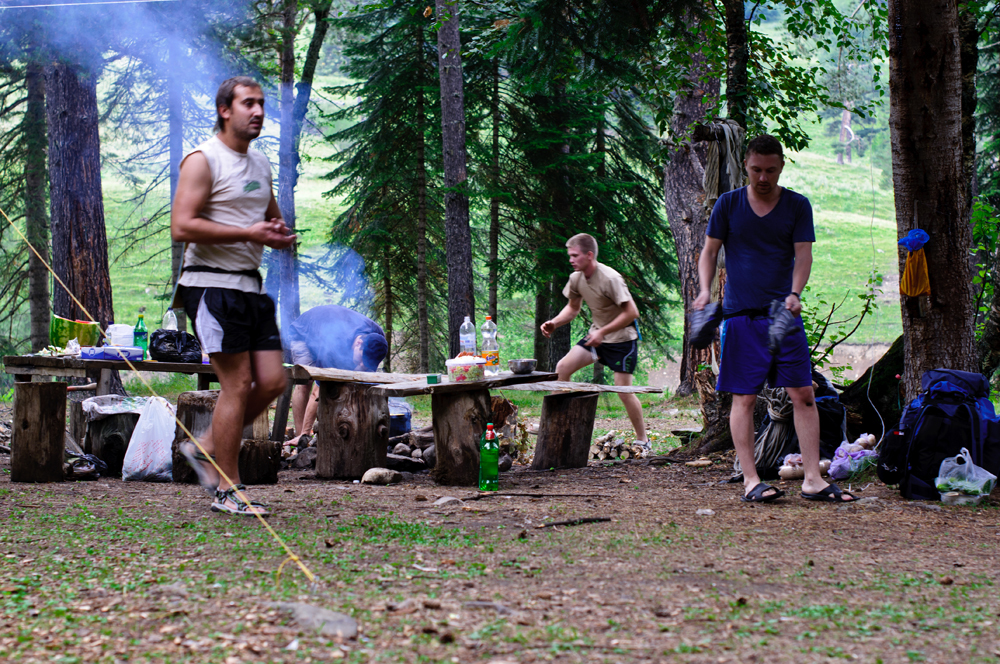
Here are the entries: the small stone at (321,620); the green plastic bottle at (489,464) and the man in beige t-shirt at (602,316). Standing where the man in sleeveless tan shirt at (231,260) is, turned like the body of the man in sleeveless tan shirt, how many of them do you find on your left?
2

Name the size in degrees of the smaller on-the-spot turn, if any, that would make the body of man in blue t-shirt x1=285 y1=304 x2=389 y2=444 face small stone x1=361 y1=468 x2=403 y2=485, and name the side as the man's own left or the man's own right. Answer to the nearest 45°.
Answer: approximately 90° to the man's own right

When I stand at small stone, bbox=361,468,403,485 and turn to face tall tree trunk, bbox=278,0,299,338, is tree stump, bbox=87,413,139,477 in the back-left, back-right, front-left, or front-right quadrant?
front-left

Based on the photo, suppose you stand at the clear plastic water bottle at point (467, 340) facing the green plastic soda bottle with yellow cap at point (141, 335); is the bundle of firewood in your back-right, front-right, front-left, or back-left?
back-right

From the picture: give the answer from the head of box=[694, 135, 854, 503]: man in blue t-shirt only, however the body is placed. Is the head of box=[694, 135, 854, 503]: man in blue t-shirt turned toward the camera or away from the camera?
toward the camera

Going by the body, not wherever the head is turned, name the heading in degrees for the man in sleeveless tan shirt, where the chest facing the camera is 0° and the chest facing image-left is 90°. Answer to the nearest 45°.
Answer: approximately 315°

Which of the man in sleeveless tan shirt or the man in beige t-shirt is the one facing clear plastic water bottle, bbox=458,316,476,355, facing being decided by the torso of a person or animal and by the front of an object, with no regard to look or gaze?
the man in beige t-shirt

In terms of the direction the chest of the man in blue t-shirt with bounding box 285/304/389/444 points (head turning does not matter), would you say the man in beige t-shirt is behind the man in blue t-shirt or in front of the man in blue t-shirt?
in front

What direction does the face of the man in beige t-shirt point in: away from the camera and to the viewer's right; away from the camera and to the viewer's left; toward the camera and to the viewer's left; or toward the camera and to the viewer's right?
toward the camera and to the viewer's left

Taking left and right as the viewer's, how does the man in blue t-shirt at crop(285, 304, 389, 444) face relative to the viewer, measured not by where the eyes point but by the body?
facing to the right of the viewer

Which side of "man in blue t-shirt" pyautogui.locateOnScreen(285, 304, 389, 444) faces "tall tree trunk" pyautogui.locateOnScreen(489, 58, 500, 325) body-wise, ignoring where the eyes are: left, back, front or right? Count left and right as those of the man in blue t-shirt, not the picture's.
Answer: left

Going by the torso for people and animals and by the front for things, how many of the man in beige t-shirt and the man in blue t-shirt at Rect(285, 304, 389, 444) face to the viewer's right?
1

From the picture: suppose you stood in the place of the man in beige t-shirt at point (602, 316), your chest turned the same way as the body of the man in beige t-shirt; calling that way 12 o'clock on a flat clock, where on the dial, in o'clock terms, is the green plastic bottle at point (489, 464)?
The green plastic bottle is roughly at 11 o'clock from the man in beige t-shirt.

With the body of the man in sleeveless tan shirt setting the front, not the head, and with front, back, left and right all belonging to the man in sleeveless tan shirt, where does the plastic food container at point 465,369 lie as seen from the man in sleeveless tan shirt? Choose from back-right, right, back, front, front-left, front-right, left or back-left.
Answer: left

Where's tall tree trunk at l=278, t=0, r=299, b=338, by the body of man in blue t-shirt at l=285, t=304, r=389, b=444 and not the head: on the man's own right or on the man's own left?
on the man's own left

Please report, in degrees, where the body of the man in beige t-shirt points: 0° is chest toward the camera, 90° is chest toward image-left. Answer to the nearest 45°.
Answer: approximately 45°

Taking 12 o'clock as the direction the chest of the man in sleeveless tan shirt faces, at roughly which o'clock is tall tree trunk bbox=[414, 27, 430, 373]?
The tall tree trunk is roughly at 8 o'clock from the man in sleeveless tan shirt.
